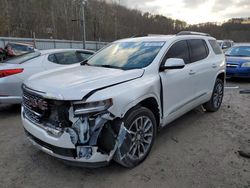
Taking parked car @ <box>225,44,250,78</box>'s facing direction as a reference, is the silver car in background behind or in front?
in front

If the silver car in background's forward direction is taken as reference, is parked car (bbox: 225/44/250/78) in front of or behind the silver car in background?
in front

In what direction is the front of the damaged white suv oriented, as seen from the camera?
facing the viewer and to the left of the viewer

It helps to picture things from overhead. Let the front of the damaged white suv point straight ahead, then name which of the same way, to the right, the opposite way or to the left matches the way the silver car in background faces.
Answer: the opposite way

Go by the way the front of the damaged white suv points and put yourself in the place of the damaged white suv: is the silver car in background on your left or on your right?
on your right

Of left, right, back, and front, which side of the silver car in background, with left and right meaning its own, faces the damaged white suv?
right

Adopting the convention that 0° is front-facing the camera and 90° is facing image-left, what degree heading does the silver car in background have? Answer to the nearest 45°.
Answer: approximately 225°

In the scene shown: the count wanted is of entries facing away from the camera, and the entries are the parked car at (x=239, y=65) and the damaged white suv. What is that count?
0

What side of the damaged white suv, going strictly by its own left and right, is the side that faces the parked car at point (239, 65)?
back
